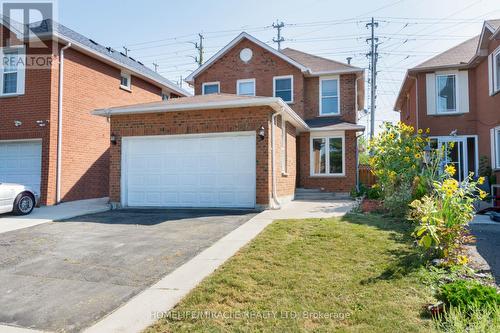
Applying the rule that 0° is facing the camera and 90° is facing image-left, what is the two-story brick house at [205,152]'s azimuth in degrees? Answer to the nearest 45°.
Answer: approximately 0°

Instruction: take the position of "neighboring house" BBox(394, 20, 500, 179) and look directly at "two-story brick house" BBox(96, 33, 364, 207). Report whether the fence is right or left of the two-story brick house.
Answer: right

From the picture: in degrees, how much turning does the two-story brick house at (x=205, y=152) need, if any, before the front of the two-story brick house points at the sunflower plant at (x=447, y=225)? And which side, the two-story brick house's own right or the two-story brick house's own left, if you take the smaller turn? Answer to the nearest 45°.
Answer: approximately 45° to the two-story brick house's own left

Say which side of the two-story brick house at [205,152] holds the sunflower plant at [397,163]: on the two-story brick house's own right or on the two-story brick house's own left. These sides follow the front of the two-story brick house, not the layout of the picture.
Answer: on the two-story brick house's own left

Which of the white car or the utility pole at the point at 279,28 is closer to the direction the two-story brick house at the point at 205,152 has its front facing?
the white car

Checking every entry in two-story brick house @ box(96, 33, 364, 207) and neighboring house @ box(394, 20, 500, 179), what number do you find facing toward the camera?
2

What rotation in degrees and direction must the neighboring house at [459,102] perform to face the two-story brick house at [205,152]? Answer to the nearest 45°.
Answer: approximately 45° to its right

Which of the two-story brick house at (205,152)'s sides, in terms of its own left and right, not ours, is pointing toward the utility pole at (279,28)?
back

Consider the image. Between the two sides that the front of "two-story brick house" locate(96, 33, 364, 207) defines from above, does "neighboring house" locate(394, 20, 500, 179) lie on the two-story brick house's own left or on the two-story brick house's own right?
on the two-story brick house's own left

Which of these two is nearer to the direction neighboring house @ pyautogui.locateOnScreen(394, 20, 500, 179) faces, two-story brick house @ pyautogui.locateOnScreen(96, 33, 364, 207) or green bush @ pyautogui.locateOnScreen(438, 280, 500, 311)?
the green bush

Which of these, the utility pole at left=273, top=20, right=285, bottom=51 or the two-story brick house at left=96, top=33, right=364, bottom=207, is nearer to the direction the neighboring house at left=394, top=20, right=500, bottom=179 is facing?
the two-story brick house
